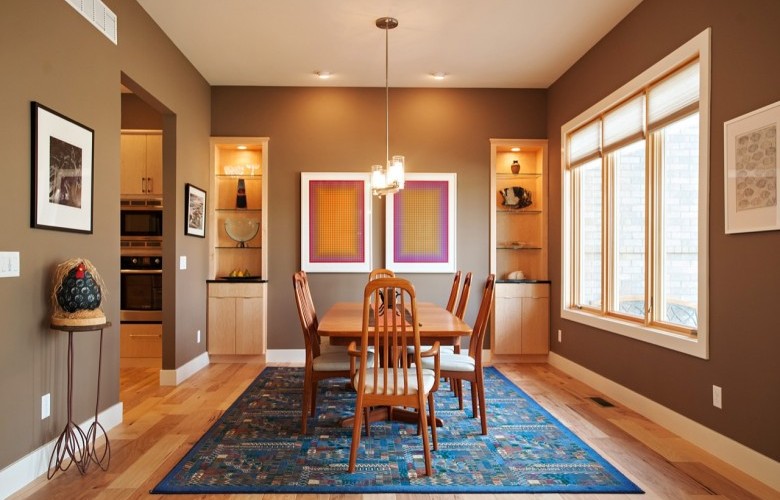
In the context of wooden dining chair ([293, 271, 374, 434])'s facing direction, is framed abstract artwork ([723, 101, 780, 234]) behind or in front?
in front

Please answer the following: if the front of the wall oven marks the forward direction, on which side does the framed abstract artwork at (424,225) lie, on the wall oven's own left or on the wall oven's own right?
on the wall oven's own left

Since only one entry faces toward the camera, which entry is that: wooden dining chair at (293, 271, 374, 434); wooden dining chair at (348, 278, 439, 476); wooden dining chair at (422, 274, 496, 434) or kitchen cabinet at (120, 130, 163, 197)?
the kitchen cabinet

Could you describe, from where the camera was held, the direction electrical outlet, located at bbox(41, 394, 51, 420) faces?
facing the viewer and to the right of the viewer

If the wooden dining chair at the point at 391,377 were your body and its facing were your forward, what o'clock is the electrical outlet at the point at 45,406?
The electrical outlet is roughly at 9 o'clock from the wooden dining chair.

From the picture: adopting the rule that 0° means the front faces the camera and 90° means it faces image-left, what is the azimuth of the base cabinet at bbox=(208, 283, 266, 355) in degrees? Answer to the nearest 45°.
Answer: approximately 0°

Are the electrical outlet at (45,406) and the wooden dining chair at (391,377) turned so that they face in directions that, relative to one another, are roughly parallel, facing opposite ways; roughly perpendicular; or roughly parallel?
roughly perpendicular

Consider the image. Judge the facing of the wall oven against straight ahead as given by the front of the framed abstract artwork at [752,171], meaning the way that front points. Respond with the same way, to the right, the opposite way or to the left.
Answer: to the left

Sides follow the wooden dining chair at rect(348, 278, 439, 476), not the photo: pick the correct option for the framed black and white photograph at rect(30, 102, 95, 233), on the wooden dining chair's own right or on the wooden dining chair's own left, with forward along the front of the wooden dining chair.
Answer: on the wooden dining chair's own left

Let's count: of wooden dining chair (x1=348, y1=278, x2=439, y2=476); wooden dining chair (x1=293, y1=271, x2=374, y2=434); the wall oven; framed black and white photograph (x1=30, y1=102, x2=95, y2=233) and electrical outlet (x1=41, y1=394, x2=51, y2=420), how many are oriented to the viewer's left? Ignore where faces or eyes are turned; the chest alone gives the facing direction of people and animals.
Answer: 0

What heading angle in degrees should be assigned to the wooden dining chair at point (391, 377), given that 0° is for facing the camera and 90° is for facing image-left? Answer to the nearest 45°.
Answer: approximately 180°

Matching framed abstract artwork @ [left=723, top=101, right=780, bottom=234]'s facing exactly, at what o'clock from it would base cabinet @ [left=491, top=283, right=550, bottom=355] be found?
The base cabinet is roughly at 3 o'clock from the framed abstract artwork.

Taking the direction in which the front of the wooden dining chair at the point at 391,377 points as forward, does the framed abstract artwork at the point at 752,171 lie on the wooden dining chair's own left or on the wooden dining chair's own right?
on the wooden dining chair's own right

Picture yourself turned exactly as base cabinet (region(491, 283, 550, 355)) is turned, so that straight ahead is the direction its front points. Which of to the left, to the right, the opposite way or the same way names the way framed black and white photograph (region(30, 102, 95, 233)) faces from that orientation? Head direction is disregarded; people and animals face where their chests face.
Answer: to the left

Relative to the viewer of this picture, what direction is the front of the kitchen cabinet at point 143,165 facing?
facing the viewer

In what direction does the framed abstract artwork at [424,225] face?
toward the camera

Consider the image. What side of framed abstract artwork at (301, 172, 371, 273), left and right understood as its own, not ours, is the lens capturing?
front

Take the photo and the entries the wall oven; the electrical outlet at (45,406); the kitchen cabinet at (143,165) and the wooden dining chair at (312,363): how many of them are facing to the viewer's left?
0

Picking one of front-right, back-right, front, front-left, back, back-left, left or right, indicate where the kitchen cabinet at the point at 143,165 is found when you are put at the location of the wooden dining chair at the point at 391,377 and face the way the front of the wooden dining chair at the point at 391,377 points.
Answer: front-left
